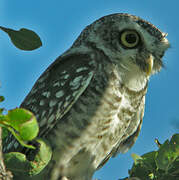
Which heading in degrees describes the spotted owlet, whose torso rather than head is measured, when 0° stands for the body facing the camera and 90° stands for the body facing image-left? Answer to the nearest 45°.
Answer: approximately 315°

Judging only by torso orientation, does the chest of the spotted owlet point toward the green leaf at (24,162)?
no

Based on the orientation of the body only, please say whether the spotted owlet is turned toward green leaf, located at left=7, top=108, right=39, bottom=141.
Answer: no

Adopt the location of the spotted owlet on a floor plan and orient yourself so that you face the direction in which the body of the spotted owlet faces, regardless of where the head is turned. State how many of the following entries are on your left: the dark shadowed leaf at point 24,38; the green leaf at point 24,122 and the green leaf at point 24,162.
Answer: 0
